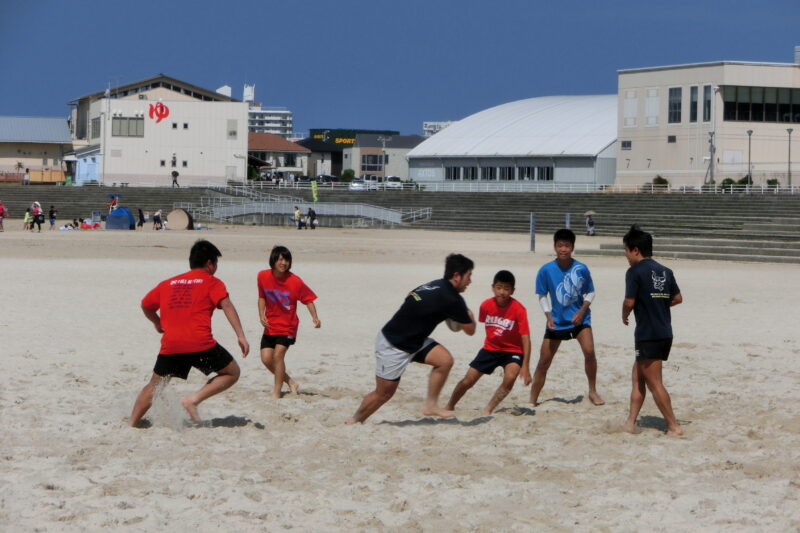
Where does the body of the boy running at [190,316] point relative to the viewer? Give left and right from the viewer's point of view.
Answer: facing away from the viewer and to the right of the viewer

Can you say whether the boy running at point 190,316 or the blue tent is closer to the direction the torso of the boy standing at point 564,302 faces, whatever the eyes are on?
the boy running

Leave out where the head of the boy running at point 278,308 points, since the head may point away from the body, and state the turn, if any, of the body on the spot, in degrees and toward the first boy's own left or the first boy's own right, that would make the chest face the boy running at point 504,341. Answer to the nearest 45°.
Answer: approximately 45° to the first boy's own left

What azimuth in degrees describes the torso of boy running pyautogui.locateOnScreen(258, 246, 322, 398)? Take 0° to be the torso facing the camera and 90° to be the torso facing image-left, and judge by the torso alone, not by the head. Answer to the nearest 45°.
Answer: approximately 0°

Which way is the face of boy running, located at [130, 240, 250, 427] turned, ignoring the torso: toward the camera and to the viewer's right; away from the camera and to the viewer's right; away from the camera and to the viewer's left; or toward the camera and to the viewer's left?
away from the camera and to the viewer's right
